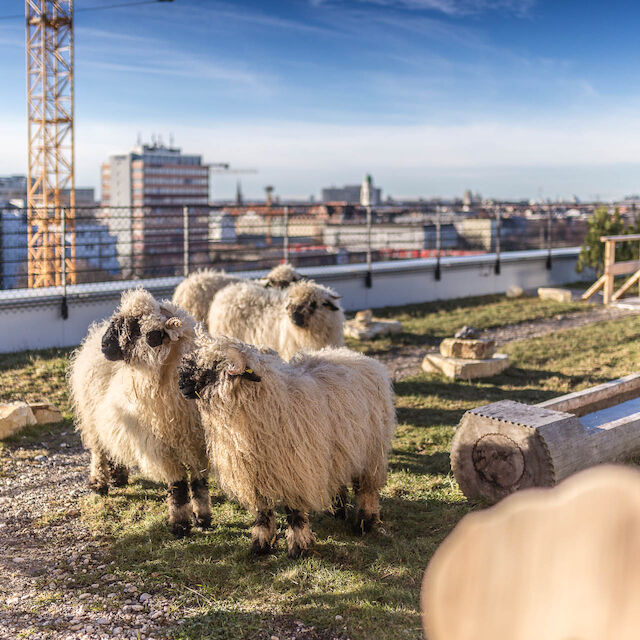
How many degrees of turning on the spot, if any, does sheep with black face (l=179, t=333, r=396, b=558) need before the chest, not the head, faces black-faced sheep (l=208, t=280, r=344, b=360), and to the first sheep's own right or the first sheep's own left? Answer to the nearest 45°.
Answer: approximately 135° to the first sheep's own right

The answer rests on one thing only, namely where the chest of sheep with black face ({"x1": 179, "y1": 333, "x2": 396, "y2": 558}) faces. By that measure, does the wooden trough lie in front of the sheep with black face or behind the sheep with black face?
behind

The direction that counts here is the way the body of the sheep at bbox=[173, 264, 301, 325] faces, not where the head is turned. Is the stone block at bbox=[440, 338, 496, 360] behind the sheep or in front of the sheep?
in front

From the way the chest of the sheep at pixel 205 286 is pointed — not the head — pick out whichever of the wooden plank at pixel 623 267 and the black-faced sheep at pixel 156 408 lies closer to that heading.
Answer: the wooden plank

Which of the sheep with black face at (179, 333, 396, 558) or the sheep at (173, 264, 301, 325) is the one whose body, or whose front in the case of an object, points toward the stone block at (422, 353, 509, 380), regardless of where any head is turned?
the sheep

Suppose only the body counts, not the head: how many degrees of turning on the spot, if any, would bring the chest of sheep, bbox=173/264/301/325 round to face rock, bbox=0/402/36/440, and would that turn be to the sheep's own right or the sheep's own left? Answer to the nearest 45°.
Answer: approximately 135° to the sheep's own right

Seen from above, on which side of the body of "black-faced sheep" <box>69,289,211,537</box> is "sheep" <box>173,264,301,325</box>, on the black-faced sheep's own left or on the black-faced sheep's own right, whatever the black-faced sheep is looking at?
on the black-faced sheep's own left

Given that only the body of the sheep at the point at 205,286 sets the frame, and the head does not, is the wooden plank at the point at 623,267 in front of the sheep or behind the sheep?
in front

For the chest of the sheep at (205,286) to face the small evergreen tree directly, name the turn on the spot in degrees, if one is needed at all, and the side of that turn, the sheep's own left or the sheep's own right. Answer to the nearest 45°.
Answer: approximately 45° to the sheep's own left

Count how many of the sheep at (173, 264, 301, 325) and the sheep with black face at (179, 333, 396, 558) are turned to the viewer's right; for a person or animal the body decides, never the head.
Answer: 1

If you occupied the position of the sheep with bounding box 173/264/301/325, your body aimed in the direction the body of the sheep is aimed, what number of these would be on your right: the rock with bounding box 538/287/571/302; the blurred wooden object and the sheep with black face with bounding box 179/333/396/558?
2

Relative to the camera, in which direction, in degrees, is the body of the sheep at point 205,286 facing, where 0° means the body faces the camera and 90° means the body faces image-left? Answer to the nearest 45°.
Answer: approximately 270°
